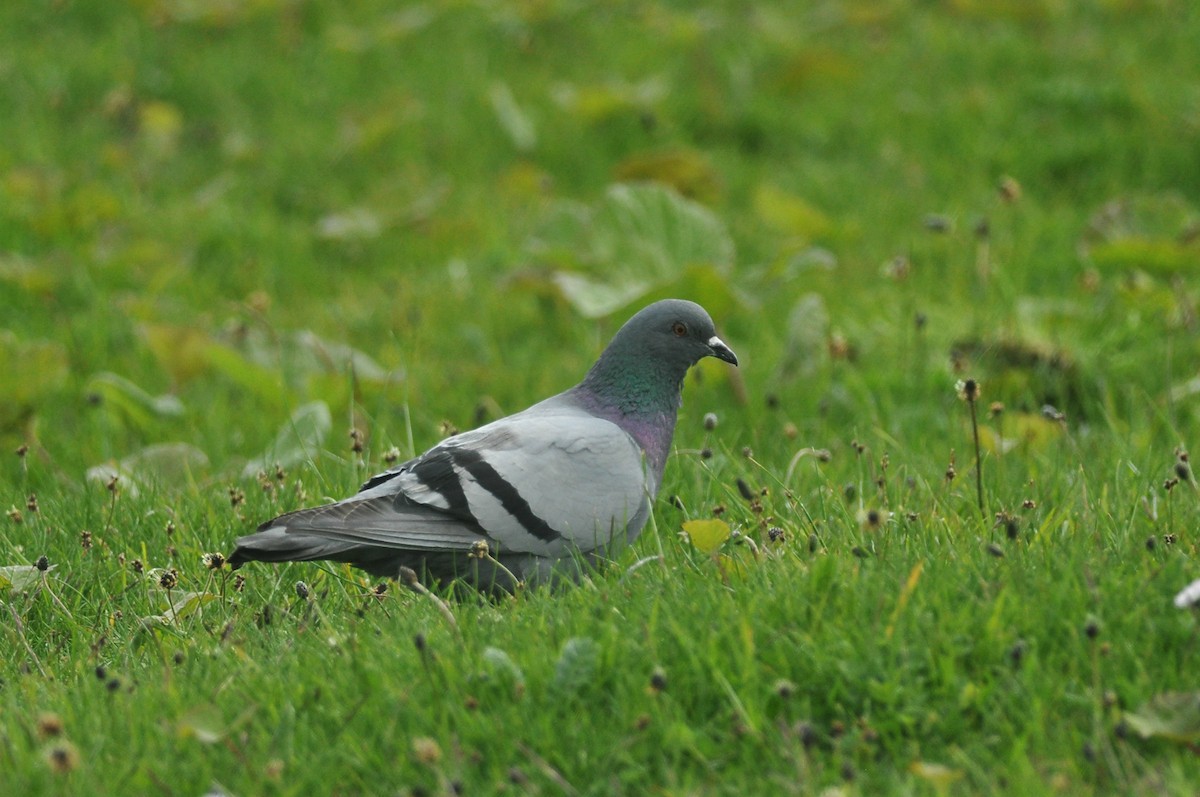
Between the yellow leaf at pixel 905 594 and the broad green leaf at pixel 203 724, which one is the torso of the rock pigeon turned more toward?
the yellow leaf

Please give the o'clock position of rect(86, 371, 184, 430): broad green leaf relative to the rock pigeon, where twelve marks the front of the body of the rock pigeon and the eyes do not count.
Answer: The broad green leaf is roughly at 8 o'clock from the rock pigeon.

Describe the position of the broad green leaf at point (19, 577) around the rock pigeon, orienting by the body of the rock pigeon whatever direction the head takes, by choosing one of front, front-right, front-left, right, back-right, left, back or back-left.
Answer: back

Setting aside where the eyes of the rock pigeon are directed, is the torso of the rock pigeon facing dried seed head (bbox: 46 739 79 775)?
no

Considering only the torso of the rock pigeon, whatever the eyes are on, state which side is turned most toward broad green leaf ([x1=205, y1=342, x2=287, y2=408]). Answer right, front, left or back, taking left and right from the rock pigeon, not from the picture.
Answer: left

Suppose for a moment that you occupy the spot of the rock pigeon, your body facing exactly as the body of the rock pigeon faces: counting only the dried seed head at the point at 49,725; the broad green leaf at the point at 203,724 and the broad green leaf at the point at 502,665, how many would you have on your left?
0

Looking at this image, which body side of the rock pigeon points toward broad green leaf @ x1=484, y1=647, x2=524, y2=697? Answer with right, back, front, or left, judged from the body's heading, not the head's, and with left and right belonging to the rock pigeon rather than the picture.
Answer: right

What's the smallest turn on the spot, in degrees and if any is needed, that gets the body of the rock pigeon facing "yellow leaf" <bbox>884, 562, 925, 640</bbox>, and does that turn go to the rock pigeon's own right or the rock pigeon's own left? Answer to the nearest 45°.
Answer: approximately 45° to the rock pigeon's own right

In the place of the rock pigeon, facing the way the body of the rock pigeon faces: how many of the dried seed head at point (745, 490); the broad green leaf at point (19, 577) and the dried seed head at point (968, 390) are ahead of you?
2

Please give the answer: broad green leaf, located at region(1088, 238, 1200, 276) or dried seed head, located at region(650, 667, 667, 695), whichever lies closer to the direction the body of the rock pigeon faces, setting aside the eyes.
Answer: the broad green leaf

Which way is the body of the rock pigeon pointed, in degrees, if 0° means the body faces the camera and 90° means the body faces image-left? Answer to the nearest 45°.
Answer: approximately 270°

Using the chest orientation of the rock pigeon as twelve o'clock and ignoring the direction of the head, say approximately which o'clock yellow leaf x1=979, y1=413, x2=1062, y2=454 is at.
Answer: The yellow leaf is roughly at 11 o'clock from the rock pigeon.

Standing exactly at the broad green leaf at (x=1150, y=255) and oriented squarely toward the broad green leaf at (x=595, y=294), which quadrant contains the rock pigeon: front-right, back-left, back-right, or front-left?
front-left
